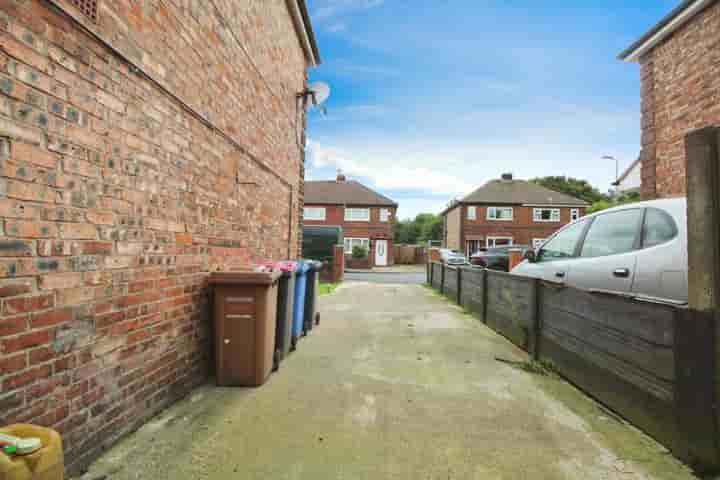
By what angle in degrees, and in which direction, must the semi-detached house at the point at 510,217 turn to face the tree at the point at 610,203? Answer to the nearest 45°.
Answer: approximately 90° to its left

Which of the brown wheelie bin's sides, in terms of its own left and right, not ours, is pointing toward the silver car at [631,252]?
left

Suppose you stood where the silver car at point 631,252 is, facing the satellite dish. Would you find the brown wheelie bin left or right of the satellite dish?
left

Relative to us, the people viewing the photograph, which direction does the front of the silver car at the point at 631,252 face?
facing away from the viewer and to the left of the viewer

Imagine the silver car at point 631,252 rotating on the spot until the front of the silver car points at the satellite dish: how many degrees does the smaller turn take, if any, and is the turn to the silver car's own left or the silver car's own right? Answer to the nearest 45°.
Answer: approximately 45° to the silver car's own left

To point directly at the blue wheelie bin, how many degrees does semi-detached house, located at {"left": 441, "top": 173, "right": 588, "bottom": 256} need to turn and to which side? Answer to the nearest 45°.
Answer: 0° — it already faces it

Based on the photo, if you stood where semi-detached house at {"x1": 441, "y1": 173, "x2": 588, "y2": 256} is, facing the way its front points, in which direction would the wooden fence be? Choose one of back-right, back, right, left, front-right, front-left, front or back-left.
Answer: front

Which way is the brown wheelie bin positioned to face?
toward the camera

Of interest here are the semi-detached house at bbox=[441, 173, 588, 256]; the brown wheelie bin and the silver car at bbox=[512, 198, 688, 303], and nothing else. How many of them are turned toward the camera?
2

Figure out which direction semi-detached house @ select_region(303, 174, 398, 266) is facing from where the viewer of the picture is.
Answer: facing the viewer

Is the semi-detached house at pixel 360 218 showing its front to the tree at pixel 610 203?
no

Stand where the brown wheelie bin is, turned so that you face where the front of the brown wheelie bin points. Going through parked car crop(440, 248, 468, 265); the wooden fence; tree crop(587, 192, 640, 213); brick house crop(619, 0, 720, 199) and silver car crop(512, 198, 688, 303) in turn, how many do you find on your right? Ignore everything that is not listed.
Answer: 0

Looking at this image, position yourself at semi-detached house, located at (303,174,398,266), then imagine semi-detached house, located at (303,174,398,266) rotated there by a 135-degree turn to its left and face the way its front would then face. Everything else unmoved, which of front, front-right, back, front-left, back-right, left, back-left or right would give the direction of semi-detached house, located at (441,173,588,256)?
front-right

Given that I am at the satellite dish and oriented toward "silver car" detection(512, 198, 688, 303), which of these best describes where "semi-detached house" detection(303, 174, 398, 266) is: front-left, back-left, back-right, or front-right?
back-left

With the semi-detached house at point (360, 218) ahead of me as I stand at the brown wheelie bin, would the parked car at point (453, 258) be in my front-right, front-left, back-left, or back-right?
front-right

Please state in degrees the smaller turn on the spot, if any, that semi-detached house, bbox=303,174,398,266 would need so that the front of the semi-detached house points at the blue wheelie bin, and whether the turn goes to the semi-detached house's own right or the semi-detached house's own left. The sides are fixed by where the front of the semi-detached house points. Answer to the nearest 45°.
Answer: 0° — it already faces it

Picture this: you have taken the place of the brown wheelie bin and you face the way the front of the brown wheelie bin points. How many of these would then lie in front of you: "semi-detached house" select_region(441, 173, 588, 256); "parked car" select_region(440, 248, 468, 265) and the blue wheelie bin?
0

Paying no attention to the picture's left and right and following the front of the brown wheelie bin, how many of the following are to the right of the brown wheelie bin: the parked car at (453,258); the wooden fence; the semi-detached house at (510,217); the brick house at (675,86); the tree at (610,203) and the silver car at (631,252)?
0
